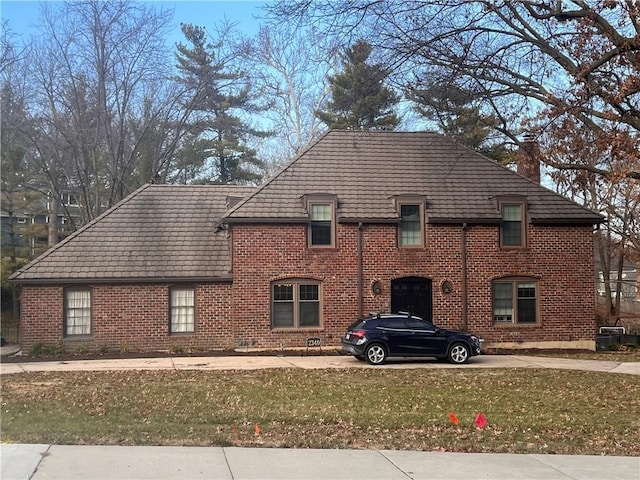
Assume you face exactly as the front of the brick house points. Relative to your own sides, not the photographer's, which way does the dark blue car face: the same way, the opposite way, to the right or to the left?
to the left

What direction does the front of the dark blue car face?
to the viewer's right

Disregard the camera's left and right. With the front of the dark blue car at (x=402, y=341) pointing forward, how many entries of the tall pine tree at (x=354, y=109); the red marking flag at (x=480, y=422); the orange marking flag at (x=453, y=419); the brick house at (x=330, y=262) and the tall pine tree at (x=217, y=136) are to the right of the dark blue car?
2

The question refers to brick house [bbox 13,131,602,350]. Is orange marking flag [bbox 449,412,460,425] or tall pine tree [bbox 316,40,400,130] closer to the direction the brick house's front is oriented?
the orange marking flag

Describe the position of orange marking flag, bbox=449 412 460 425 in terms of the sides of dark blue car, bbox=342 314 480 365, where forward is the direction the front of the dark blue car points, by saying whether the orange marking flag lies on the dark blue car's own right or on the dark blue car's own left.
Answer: on the dark blue car's own right

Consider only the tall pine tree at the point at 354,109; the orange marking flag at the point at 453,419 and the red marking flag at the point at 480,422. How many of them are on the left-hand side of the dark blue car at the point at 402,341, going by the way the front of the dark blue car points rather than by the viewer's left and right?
1

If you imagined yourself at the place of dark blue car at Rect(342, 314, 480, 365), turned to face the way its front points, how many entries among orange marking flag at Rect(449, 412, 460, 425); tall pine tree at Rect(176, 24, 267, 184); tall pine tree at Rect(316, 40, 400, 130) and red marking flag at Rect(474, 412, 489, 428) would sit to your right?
2

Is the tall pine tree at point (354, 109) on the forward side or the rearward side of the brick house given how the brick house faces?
on the rearward side

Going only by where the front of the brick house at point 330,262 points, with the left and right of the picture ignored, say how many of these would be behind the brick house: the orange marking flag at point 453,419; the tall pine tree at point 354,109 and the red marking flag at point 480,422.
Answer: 1

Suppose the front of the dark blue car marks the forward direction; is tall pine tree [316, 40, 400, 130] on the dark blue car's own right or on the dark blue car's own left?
on the dark blue car's own left

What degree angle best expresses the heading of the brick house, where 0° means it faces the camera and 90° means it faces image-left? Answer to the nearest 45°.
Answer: approximately 0°

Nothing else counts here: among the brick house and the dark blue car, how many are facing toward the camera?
1

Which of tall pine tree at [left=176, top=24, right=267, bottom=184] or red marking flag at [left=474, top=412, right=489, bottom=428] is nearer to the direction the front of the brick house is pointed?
the red marking flag
